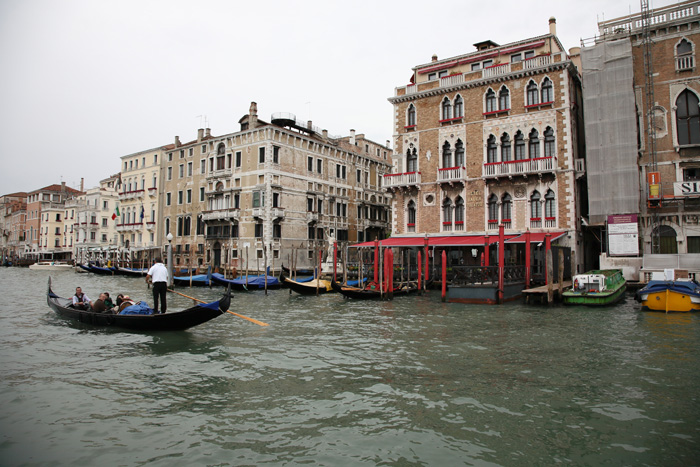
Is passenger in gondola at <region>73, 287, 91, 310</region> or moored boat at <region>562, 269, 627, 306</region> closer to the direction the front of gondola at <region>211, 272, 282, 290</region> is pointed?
the passenger in gondola

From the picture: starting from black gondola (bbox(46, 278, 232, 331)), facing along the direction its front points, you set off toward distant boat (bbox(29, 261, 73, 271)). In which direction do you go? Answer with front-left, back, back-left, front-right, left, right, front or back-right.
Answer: right

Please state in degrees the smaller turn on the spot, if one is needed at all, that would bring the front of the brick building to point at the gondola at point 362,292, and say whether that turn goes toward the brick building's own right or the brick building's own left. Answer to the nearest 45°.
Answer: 0° — it already faces it

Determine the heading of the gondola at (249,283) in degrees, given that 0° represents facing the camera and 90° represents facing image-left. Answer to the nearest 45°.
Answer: approximately 90°

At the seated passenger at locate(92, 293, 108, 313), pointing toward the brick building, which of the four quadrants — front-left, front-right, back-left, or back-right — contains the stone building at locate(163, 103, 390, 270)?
front-left

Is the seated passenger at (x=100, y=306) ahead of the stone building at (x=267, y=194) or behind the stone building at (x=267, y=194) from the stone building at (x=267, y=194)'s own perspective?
ahead

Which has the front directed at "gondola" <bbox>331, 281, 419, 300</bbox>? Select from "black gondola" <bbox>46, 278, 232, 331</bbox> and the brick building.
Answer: the brick building

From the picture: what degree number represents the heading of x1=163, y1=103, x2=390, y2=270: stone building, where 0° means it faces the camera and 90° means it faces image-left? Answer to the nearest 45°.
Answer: approximately 45°

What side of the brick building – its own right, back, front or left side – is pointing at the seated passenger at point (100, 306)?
front

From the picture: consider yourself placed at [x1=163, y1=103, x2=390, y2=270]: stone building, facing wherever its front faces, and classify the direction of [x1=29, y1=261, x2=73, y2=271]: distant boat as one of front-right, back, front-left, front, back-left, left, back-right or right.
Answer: right

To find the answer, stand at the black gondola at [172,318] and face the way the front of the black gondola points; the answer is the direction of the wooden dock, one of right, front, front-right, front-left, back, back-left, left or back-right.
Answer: back

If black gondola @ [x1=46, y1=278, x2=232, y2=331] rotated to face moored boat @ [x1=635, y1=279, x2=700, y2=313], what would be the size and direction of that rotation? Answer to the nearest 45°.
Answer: approximately 180°
